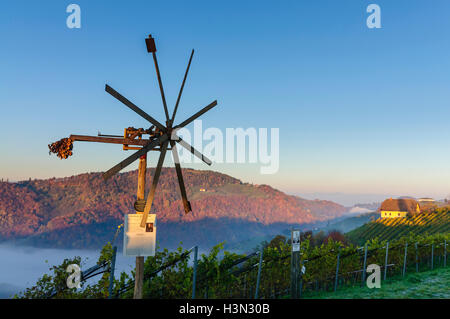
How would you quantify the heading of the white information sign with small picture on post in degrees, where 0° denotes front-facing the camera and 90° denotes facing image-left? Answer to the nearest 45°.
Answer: approximately 0°
